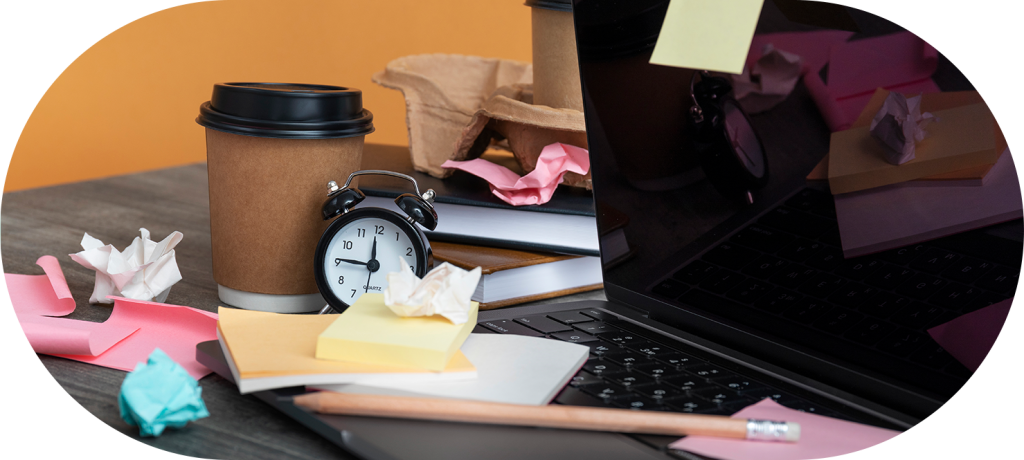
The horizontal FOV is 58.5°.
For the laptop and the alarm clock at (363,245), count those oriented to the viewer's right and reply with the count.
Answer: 0

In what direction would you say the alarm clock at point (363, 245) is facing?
toward the camera

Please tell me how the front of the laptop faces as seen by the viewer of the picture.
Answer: facing the viewer and to the left of the viewer

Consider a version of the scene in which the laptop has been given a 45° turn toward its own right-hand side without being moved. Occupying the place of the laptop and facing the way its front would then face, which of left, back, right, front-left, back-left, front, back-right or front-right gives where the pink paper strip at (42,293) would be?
front
